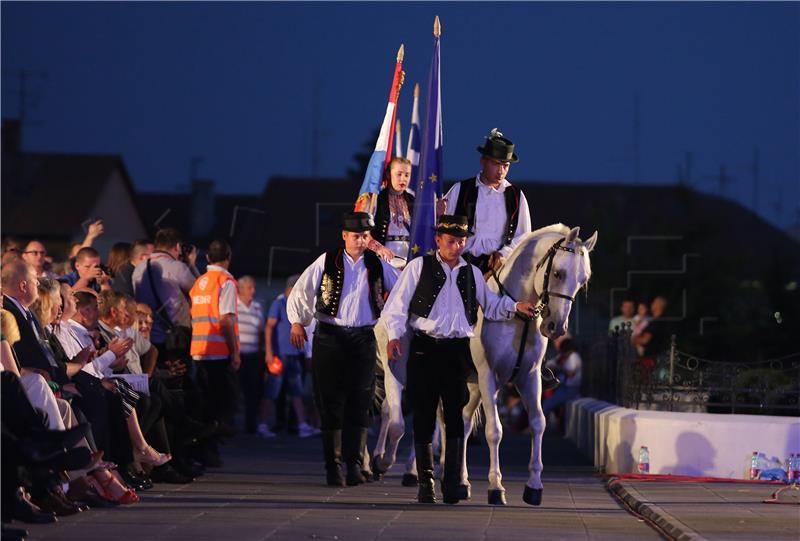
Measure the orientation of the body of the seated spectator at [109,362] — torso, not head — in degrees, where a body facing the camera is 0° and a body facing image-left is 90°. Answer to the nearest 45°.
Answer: approximately 270°

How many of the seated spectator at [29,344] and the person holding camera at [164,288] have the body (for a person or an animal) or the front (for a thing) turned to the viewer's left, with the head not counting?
0

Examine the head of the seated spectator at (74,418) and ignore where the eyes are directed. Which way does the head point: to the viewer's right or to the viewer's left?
to the viewer's right

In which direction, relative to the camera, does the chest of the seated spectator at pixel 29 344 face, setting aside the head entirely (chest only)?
to the viewer's right

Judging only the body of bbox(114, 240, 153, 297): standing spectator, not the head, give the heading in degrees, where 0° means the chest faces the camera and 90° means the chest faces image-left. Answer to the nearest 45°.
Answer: approximately 270°

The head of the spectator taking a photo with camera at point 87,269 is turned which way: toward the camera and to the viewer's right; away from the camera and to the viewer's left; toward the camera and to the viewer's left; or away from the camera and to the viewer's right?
toward the camera and to the viewer's right

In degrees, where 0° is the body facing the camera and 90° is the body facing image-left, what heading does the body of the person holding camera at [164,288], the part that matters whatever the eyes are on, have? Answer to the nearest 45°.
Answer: approximately 225°

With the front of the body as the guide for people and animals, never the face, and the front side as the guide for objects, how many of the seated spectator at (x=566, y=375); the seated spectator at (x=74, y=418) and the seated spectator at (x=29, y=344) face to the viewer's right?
2

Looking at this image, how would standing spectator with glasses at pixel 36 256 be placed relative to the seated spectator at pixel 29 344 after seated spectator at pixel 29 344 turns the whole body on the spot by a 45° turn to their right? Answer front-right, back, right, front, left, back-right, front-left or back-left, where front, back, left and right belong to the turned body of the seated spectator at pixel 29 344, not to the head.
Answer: back-left

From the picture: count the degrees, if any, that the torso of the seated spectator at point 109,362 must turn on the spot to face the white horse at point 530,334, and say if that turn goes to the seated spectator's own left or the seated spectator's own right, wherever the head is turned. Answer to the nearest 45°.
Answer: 0° — they already face it
